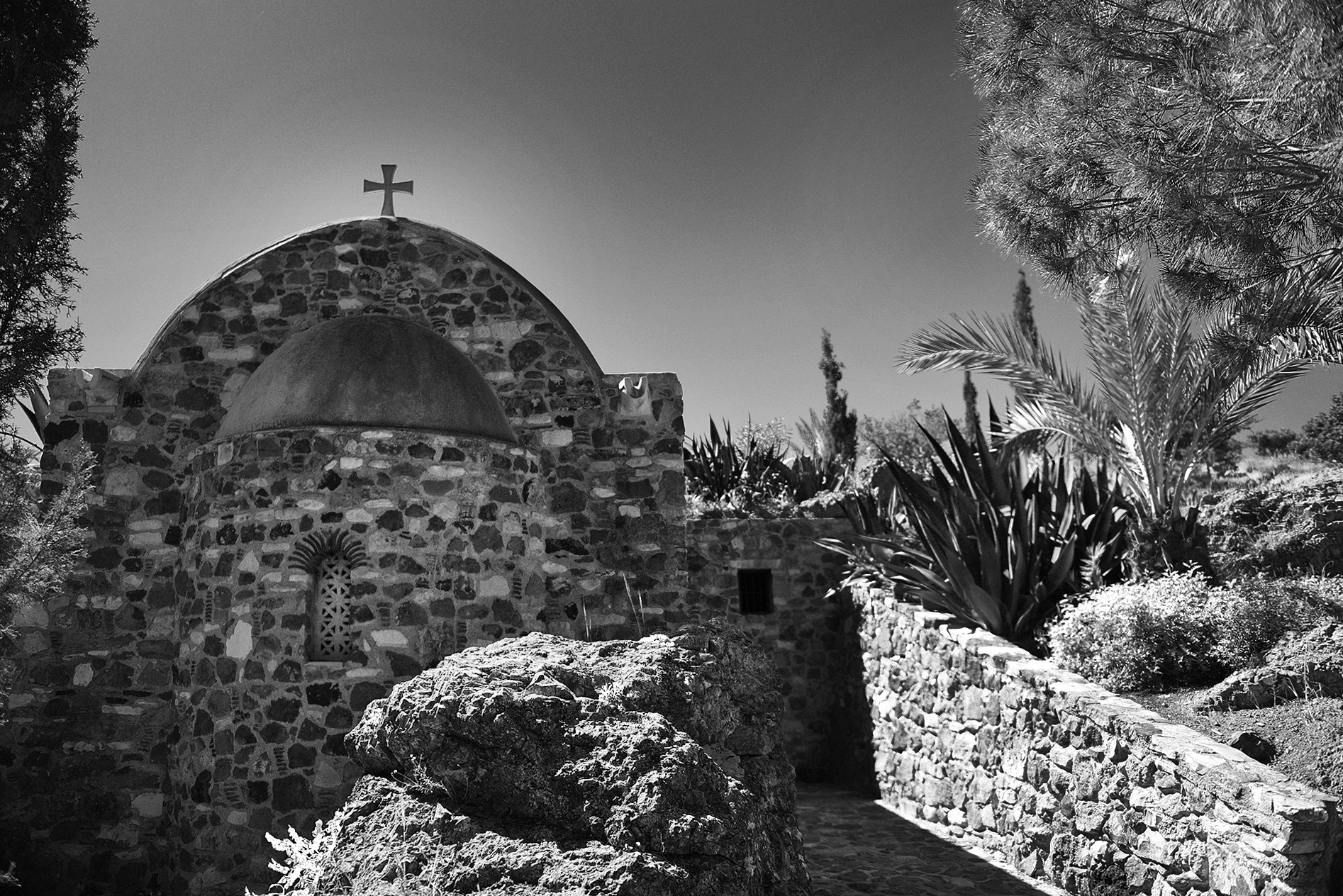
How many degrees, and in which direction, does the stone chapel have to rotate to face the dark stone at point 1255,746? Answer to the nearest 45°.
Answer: approximately 135° to its right

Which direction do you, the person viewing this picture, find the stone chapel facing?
facing away from the viewer

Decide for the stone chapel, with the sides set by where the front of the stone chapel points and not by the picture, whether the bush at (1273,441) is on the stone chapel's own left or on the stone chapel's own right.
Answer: on the stone chapel's own right

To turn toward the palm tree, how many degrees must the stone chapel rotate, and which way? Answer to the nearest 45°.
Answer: approximately 90° to its right

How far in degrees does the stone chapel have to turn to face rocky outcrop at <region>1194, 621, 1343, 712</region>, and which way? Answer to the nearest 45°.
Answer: approximately 135° to its right

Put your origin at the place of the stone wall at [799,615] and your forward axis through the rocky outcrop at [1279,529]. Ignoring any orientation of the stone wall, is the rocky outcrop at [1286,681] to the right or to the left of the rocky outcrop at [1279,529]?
right

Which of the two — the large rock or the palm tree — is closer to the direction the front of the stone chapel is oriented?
the palm tree

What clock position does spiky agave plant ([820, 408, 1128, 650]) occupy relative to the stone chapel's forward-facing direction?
The spiky agave plant is roughly at 3 o'clock from the stone chapel.

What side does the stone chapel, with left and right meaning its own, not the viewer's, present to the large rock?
back
